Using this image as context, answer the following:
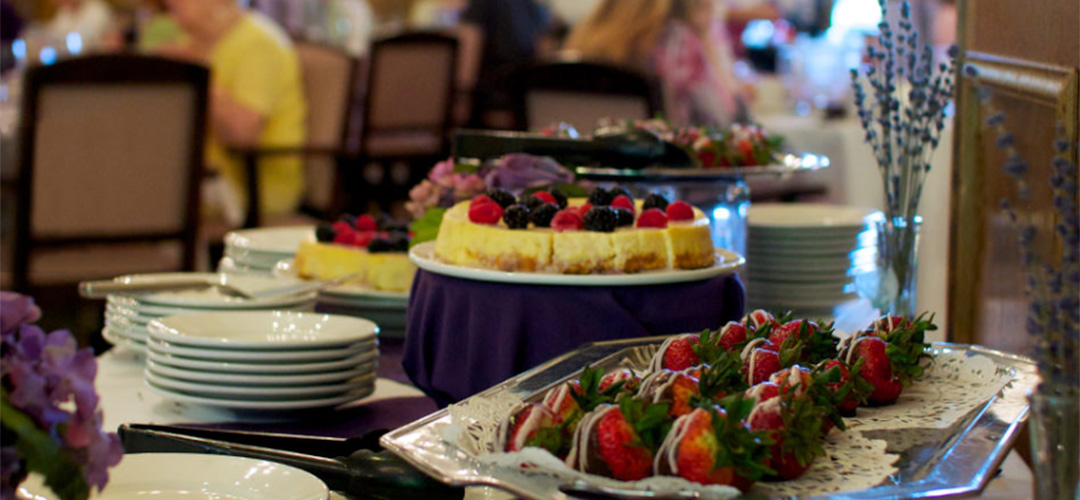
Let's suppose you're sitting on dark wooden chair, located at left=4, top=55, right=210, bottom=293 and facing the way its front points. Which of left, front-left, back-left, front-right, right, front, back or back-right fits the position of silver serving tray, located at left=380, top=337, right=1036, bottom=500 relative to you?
back

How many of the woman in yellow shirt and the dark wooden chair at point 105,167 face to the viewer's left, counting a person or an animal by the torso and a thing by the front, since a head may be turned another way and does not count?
1

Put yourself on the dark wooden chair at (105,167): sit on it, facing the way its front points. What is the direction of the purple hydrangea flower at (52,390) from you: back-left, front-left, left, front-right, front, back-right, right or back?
back

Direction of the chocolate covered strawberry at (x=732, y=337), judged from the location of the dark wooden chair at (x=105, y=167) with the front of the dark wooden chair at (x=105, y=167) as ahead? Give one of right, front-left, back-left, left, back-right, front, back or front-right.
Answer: back

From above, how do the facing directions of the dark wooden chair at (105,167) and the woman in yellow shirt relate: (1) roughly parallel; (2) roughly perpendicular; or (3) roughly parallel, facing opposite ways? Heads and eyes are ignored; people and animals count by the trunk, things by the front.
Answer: roughly perpendicular

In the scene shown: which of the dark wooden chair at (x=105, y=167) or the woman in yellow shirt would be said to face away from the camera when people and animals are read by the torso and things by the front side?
the dark wooden chair

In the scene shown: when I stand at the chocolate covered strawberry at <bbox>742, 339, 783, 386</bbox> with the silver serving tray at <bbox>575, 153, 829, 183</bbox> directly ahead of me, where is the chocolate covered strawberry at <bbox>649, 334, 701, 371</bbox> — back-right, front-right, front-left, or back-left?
front-left

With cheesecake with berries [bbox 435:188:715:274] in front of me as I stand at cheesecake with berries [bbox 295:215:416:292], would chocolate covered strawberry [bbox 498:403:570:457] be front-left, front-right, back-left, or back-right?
front-right

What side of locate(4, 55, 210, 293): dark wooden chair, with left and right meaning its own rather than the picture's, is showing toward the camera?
back

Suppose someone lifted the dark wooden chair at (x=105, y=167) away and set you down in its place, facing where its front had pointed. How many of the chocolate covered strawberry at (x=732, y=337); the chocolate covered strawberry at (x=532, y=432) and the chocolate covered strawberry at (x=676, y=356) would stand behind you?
3

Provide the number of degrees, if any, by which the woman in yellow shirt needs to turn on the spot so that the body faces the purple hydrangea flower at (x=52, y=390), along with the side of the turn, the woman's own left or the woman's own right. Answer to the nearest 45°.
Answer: approximately 90° to the woman's own left

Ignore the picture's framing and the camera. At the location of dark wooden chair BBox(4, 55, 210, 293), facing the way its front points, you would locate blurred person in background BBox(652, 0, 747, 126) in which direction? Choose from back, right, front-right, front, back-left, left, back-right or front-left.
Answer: right

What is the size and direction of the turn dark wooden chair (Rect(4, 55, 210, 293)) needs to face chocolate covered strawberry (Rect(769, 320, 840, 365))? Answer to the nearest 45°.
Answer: approximately 180°

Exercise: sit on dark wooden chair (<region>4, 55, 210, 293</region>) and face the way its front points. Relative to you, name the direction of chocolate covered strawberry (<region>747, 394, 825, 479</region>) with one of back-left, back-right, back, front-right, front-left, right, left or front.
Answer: back

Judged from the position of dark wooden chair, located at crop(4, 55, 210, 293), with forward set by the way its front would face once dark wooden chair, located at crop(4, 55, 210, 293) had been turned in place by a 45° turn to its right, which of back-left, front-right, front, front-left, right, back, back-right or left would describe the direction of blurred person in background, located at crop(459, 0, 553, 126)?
front

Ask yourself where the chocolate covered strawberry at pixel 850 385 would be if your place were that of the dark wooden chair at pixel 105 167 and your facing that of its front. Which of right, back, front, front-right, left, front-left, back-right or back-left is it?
back
